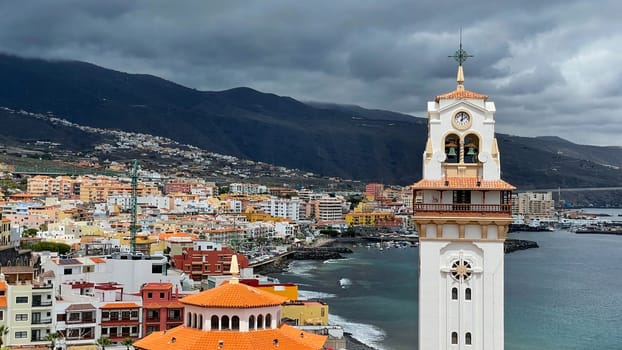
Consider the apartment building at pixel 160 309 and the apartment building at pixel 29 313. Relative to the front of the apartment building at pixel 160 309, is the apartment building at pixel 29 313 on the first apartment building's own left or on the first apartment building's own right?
on the first apartment building's own right

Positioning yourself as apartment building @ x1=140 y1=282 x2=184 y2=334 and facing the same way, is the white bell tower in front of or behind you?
in front

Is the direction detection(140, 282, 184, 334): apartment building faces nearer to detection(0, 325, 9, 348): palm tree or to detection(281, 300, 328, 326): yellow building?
the palm tree

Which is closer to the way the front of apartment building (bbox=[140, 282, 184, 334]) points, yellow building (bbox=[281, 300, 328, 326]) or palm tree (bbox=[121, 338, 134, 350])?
the palm tree

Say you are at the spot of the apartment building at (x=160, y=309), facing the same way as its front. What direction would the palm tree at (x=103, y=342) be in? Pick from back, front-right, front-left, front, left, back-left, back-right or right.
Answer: front-right

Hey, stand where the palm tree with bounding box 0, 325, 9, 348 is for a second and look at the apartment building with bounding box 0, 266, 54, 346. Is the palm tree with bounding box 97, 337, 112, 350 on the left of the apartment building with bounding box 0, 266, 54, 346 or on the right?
right

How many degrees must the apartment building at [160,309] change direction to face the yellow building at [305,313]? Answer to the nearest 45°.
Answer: approximately 135° to its left

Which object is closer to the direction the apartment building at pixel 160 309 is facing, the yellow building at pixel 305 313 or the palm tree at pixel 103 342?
the palm tree

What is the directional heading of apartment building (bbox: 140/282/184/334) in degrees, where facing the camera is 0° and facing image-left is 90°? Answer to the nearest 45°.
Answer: approximately 0°

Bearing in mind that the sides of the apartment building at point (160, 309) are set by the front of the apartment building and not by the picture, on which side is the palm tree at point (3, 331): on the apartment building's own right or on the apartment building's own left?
on the apartment building's own right

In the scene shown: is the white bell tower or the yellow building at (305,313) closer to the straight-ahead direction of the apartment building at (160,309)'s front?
the white bell tower
